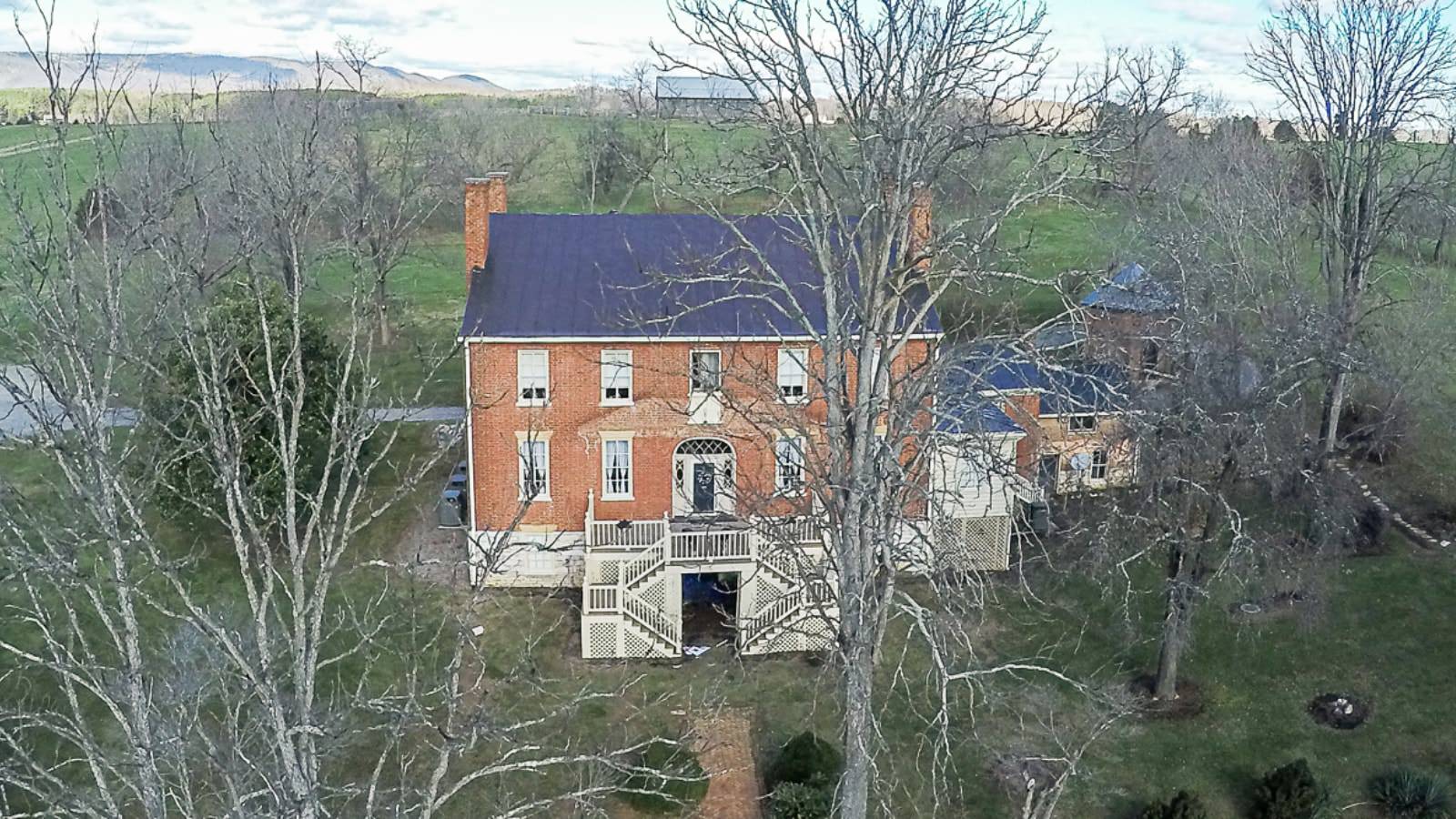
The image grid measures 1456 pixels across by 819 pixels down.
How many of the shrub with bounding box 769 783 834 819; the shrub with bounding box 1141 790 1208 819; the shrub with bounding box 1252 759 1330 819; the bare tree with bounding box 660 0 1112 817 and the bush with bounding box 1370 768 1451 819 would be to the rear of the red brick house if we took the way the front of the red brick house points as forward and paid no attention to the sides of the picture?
0

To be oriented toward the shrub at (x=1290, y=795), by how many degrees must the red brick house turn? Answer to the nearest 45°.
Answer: approximately 45° to its left

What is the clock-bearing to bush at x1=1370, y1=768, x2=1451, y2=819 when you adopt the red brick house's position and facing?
The bush is roughly at 10 o'clock from the red brick house.

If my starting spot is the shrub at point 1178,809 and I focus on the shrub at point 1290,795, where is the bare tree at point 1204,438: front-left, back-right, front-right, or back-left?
front-left

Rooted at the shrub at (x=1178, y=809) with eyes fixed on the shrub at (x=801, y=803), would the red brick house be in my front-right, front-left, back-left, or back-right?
front-right

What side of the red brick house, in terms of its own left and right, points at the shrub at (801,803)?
front

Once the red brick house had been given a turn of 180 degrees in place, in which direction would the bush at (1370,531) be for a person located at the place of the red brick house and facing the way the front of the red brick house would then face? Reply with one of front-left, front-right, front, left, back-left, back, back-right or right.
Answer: right

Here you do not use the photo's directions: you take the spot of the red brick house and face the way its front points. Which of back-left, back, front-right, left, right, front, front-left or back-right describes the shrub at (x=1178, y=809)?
front-left

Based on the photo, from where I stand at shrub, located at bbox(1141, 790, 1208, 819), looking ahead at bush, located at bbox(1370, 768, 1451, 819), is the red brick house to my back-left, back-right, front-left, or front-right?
back-left

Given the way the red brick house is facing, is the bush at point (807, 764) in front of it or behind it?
in front

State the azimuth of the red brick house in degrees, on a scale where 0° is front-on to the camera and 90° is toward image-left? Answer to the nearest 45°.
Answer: approximately 0°

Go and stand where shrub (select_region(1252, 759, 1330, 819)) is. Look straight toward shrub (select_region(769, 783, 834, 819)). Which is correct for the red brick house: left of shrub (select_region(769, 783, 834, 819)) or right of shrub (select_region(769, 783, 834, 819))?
right
